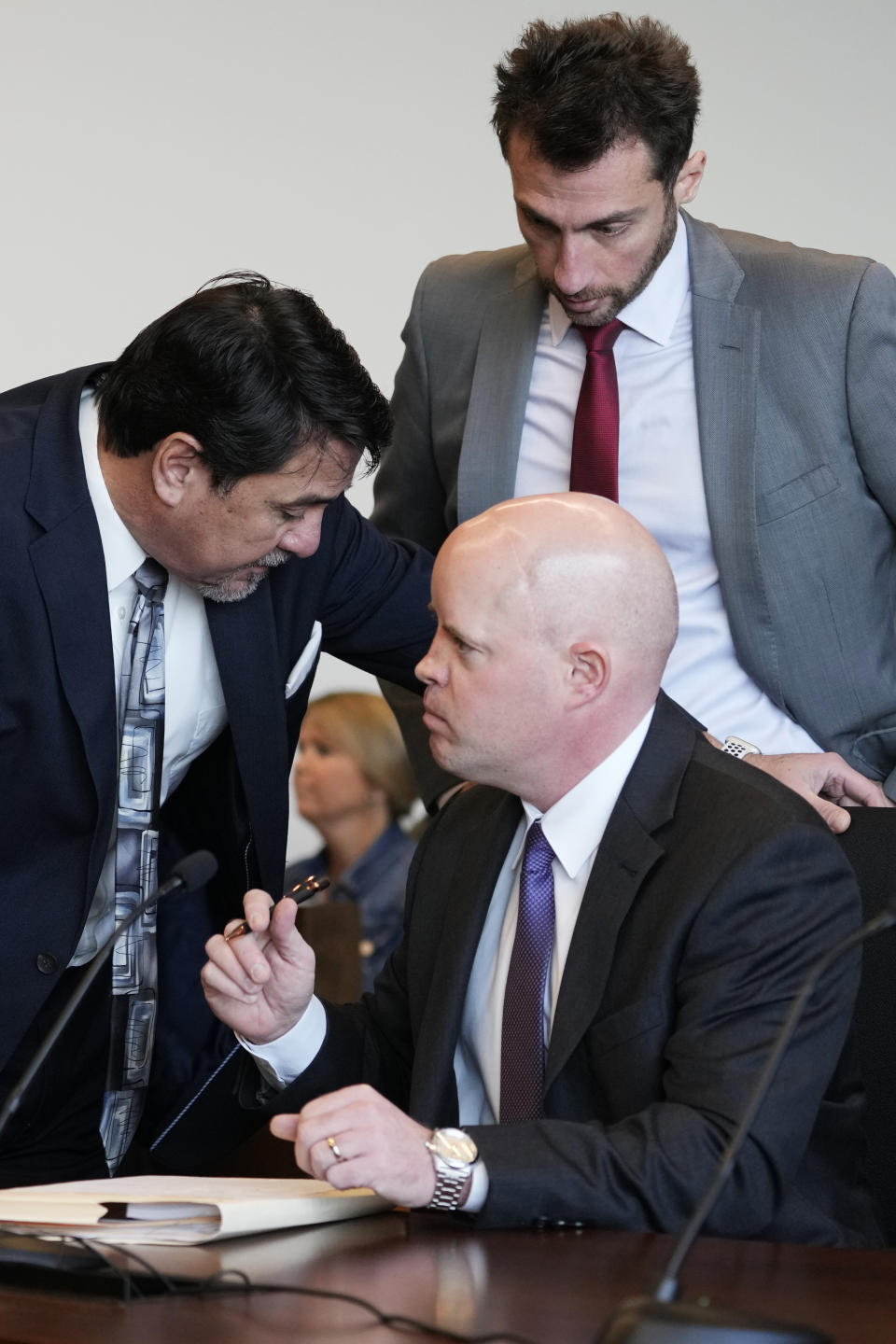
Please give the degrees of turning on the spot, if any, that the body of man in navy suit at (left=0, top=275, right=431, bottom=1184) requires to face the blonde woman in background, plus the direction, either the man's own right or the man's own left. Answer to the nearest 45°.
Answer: approximately 135° to the man's own left

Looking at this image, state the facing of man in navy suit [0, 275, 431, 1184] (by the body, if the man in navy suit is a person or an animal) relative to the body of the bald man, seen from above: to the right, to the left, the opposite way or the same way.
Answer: to the left

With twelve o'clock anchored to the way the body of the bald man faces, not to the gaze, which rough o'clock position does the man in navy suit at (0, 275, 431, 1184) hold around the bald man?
The man in navy suit is roughly at 3 o'clock from the bald man.

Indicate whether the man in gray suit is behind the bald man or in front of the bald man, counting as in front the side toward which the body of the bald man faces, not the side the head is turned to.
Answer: behind

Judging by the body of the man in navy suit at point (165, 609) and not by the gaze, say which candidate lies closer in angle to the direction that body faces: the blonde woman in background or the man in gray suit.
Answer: the man in gray suit

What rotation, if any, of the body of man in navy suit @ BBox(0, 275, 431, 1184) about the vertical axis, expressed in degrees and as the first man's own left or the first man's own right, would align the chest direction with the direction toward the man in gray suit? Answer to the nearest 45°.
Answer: approximately 45° to the first man's own left

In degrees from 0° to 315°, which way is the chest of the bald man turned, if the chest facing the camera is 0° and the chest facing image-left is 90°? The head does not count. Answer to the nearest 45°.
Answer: approximately 45°

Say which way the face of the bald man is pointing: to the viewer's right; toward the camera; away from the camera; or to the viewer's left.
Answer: to the viewer's left

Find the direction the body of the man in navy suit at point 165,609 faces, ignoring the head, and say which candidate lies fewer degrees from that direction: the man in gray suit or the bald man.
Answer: the bald man

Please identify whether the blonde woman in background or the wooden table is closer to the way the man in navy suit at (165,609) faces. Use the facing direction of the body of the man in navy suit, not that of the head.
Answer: the wooden table

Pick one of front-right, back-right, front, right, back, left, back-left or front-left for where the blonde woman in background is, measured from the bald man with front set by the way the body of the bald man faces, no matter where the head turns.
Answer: back-right

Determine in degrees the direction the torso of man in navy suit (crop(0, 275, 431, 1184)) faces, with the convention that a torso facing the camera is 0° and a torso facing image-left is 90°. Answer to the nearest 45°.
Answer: approximately 315°
